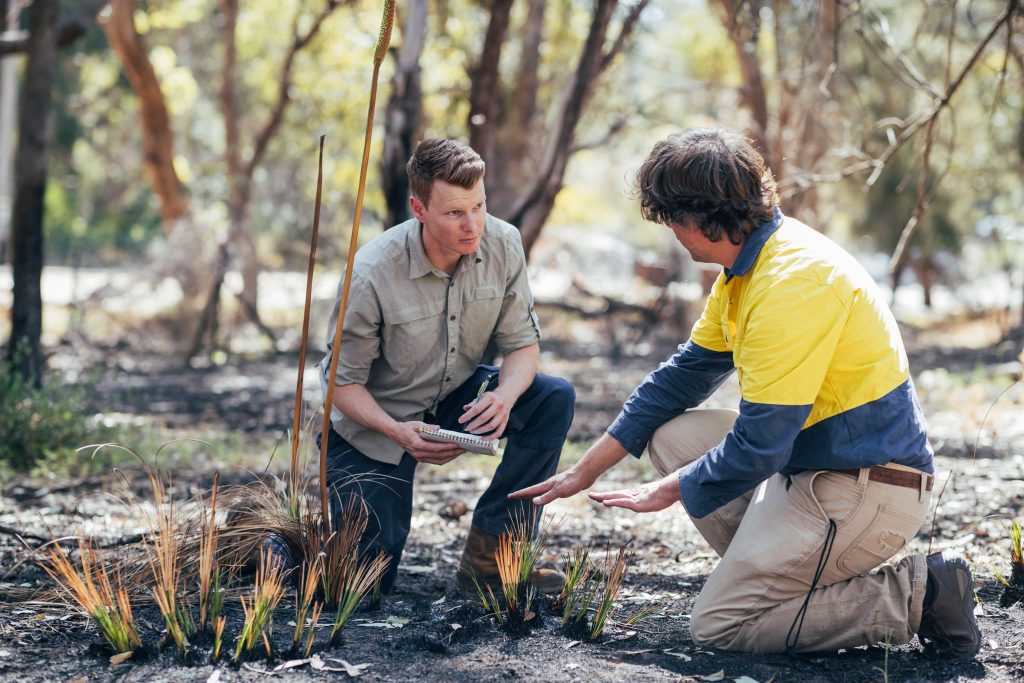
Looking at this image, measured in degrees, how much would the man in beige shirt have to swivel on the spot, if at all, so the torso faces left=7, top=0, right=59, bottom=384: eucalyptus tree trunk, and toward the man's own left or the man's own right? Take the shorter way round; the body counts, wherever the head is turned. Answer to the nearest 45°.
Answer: approximately 180°

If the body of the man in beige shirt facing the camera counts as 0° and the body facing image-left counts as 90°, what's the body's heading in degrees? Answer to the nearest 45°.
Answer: approximately 315°

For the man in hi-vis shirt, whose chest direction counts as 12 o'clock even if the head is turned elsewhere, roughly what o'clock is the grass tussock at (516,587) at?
The grass tussock is roughly at 12 o'clock from the man in hi-vis shirt.

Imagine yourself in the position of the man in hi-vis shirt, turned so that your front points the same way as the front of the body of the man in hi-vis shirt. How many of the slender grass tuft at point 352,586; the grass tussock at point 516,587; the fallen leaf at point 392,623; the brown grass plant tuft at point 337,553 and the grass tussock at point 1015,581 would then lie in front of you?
4

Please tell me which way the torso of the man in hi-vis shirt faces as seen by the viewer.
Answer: to the viewer's left

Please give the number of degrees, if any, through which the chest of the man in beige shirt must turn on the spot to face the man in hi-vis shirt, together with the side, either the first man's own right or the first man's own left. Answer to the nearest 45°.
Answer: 0° — they already face them

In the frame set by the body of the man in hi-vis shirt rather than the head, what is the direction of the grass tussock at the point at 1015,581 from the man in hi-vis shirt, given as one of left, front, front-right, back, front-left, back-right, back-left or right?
back-right

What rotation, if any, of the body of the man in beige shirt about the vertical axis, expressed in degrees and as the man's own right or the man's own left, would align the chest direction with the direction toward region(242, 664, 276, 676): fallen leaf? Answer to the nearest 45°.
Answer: approximately 45° to the man's own right

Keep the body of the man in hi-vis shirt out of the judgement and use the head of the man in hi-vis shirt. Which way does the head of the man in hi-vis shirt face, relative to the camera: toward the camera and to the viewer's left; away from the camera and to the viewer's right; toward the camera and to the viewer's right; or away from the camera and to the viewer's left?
away from the camera and to the viewer's left

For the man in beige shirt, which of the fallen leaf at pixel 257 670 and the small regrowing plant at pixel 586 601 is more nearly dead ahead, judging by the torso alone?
the small regrowing plant
